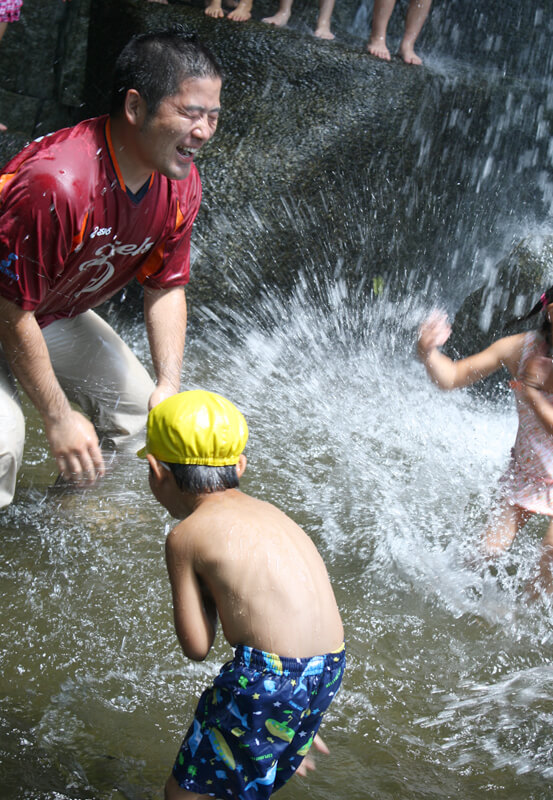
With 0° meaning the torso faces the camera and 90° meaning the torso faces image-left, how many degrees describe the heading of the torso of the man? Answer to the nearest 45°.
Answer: approximately 315°

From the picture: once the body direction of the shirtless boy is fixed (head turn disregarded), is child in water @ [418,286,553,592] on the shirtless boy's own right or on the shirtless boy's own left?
on the shirtless boy's own right

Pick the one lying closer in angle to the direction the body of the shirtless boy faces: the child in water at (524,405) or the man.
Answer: the man

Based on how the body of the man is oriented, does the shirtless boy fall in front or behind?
in front

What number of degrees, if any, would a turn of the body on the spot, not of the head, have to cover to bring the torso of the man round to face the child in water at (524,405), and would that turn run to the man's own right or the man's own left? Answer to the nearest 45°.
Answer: approximately 45° to the man's own left

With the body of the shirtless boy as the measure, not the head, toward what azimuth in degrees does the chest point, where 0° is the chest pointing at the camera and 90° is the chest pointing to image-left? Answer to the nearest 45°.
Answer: approximately 135°

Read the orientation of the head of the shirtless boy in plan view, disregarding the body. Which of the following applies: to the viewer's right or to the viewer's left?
to the viewer's left

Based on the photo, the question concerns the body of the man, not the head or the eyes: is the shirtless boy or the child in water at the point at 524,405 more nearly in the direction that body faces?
the shirtless boy

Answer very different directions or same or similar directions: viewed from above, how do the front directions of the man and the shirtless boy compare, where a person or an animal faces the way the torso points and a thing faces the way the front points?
very different directions

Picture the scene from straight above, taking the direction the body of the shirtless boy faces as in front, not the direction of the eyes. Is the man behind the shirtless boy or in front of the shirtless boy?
in front
